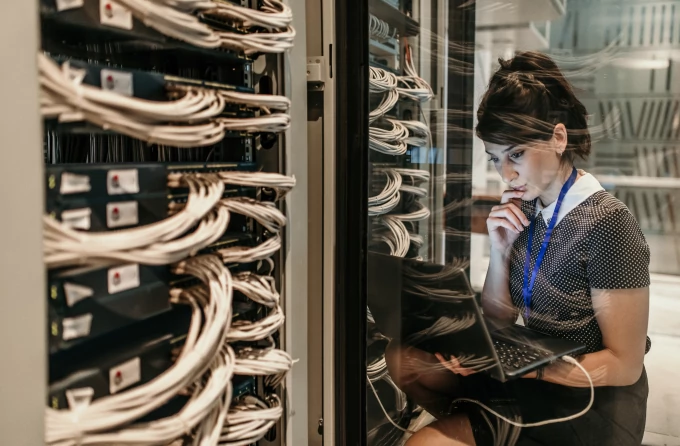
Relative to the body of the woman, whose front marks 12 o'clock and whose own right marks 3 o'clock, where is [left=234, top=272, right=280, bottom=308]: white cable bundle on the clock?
The white cable bundle is roughly at 12 o'clock from the woman.

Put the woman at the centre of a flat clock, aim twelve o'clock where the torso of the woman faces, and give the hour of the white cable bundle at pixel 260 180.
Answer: The white cable bundle is roughly at 12 o'clock from the woman.

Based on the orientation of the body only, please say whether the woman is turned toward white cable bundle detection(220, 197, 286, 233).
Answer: yes

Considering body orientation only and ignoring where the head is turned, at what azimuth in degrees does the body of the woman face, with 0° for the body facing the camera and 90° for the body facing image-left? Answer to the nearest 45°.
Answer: approximately 45°

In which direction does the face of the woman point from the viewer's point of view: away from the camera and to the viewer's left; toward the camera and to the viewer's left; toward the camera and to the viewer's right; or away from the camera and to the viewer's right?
toward the camera and to the viewer's left

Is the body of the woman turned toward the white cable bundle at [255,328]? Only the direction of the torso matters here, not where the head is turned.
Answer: yes

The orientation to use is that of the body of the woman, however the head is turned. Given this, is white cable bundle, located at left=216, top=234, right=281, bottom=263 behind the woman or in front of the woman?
in front

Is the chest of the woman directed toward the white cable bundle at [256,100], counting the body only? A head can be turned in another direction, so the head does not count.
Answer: yes
